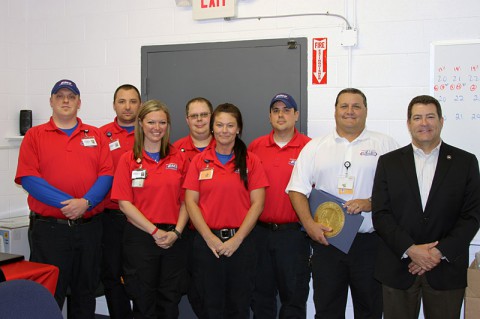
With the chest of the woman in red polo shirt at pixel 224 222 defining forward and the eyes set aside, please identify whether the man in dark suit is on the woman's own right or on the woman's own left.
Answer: on the woman's own left

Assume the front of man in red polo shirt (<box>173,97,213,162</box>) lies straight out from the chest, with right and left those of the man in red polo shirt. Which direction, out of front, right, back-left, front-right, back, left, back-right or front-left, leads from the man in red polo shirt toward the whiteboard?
left

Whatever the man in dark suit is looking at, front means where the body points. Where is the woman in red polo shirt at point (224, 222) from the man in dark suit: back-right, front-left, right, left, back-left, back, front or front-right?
right

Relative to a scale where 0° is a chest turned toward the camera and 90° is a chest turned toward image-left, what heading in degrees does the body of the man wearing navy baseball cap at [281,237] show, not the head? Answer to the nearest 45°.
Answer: approximately 0°

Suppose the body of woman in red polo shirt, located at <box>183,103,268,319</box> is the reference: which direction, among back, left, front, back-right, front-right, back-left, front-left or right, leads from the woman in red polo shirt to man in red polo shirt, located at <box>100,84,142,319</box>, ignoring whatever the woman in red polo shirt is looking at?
back-right

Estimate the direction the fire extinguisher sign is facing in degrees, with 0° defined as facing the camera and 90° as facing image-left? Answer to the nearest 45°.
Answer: approximately 0°
